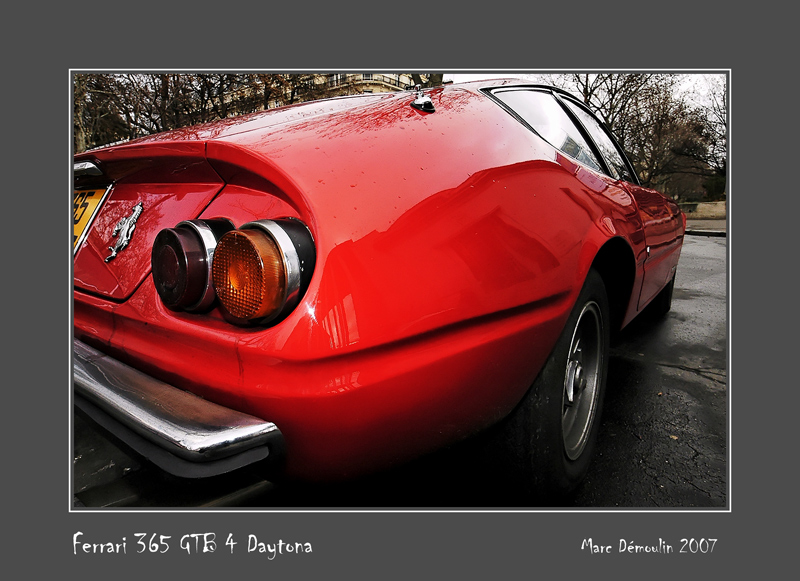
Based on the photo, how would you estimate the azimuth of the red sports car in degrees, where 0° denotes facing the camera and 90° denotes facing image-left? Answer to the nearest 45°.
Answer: approximately 225°
